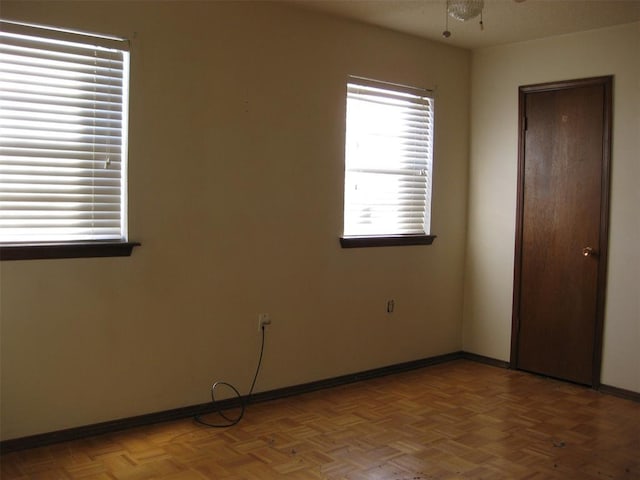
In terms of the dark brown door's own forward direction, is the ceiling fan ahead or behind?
ahead

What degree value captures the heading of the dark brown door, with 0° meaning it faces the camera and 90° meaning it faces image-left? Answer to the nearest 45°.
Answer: approximately 45°
